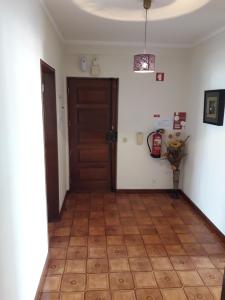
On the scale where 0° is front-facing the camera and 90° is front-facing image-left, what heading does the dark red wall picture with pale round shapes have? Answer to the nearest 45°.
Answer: approximately 0°

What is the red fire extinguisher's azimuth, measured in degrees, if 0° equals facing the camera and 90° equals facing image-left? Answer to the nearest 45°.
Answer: approximately 0°

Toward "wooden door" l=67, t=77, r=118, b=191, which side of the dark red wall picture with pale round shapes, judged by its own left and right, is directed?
right

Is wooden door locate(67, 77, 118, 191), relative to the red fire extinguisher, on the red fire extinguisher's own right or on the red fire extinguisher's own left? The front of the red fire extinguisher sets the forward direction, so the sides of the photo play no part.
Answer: on the red fire extinguisher's own right

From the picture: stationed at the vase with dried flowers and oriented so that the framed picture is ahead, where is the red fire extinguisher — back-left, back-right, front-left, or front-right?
back-right

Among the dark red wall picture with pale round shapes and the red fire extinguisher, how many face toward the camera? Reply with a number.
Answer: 2

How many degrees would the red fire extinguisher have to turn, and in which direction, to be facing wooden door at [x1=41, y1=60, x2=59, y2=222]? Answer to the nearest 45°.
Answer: approximately 45° to its right
